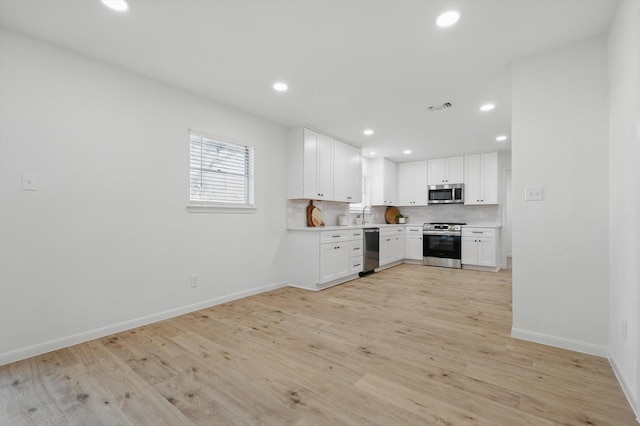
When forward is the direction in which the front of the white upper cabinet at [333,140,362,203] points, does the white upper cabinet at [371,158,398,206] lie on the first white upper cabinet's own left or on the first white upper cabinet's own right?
on the first white upper cabinet's own left

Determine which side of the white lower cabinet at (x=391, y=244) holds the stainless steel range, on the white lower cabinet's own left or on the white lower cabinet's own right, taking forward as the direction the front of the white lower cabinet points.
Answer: on the white lower cabinet's own left

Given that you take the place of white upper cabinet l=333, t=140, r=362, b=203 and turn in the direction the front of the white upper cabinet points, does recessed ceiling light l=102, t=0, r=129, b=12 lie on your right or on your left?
on your right

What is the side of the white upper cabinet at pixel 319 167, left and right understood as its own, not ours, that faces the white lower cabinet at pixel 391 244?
left

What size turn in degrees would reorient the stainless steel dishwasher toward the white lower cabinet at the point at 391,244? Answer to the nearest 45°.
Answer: approximately 90° to its left

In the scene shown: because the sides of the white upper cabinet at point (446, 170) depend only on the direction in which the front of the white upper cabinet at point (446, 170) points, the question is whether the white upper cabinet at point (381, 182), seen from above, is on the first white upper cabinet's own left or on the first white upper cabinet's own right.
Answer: on the first white upper cabinet's own right
